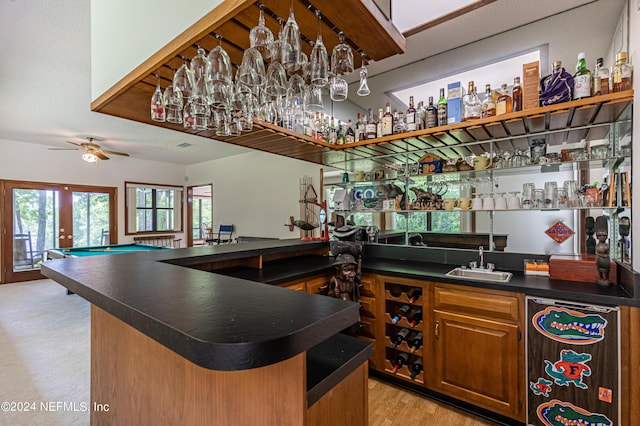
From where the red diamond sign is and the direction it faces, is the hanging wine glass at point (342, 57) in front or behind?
in front

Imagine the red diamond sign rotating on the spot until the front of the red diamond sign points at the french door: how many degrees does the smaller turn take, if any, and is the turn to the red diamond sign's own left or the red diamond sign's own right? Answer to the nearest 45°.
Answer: approximately 90° to the red diamond sign's own right

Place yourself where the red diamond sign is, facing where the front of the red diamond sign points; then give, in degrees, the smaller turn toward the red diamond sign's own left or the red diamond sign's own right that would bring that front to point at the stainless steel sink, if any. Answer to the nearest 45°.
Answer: approximately 45° to the red diamond sign's own right

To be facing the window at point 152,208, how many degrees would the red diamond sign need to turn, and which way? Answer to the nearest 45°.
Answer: approximately 90° to its right

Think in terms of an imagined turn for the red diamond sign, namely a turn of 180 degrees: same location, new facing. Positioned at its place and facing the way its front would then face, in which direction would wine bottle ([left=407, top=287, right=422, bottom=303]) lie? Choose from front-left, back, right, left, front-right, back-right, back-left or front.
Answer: back-left

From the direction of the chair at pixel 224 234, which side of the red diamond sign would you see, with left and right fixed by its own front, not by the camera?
right

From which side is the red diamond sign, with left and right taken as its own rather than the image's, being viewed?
front

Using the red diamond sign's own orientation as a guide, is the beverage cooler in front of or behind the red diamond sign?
in front

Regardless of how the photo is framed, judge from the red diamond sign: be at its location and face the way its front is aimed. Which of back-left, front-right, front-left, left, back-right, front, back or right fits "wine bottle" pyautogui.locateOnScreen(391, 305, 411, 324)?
front-right

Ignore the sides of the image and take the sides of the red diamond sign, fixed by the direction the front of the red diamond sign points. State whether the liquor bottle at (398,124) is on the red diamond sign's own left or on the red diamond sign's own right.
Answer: on the red diamond sign's own right

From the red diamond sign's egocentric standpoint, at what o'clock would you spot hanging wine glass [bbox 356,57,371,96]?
The hanging wine glass is roughly at 1 o'clock from the red diamond sign.

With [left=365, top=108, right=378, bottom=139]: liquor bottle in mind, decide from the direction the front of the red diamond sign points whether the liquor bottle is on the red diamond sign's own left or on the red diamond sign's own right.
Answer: on the red diamond sign's own right
